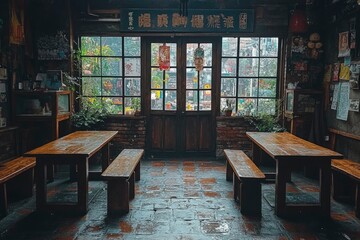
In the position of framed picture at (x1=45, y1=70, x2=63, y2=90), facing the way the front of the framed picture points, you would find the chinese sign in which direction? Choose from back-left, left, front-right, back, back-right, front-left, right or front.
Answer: left

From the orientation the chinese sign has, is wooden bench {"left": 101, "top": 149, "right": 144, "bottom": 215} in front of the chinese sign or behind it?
in front

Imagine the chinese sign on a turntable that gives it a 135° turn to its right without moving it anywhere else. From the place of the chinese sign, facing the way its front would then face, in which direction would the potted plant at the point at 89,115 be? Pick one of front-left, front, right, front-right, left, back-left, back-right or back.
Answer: front-left

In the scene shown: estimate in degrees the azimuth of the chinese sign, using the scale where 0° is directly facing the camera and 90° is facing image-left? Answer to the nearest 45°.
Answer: approximately 0°

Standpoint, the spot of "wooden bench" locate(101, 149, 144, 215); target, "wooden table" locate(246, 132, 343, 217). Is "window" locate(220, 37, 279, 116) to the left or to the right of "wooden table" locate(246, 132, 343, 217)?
left

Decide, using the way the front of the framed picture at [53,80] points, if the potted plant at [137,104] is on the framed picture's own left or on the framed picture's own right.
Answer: on the framed picture's own left

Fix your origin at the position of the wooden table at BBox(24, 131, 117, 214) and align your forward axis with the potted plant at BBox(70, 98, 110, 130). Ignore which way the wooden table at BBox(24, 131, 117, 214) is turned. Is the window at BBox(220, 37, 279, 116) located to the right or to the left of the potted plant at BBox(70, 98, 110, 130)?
right

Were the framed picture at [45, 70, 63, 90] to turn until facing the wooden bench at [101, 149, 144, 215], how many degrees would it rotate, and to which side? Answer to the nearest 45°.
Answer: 0° — it already faces it
